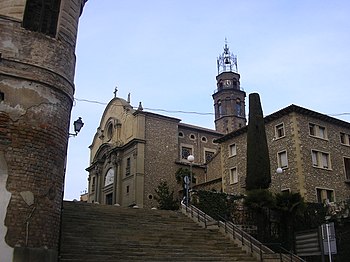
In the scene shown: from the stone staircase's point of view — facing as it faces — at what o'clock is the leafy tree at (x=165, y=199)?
The leafy tree is roughly at 6 o'clock from the stone staircase.

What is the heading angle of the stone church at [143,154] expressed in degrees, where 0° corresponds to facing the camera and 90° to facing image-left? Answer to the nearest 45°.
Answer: approximately 45°

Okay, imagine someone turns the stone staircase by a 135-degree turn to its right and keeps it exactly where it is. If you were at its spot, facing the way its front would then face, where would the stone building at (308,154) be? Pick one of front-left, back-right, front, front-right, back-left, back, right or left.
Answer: right

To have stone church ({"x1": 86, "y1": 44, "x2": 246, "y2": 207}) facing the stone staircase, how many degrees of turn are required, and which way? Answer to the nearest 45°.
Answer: approximately 45° to its left

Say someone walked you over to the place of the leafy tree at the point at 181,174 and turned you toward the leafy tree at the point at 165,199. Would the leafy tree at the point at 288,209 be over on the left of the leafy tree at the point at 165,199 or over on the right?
left

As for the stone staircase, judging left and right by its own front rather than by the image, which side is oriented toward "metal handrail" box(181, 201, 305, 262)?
left

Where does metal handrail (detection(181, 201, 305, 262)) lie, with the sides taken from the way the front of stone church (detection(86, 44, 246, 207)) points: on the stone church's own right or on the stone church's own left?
on the stone church's own left

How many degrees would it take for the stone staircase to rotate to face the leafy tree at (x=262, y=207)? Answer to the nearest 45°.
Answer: approximately 135° to its left

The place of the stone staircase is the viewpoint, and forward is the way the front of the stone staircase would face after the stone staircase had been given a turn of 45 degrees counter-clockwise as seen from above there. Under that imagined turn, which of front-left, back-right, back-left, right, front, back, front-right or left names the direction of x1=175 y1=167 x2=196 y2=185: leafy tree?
back-left
